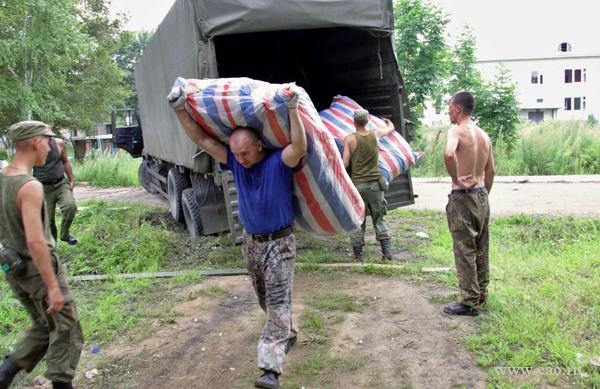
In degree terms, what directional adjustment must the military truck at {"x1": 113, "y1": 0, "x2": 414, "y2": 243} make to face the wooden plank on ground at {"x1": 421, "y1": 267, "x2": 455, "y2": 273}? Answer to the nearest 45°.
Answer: approximately 180°

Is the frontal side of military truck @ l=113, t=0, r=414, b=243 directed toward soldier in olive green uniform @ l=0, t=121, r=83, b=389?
no

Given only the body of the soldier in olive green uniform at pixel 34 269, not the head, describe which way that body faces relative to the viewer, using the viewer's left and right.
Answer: facing away from the viewer and to the right of the viewer

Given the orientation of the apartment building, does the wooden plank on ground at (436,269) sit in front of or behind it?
in front

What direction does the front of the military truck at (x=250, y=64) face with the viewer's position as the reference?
facing away from the viewer and to the left of the viewer

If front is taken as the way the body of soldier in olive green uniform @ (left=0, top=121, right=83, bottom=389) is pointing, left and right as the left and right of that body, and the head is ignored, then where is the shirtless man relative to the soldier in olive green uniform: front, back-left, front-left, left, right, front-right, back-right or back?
front-right

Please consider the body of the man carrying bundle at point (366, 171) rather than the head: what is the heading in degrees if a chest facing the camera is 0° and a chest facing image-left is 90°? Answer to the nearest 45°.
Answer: approximately 180°

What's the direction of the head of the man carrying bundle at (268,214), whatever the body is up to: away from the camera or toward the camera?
toward the camera

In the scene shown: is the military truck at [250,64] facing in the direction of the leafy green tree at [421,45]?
no

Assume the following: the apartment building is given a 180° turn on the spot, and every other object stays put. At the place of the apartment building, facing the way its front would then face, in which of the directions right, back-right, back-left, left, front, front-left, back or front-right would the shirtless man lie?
back

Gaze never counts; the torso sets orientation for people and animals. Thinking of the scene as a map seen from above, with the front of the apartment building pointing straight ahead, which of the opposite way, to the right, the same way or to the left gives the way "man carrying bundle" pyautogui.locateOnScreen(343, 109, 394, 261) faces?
the opposite way

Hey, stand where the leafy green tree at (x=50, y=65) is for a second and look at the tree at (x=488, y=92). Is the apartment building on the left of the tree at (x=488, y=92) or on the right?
left

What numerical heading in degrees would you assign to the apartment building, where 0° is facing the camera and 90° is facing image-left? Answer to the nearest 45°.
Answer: approximately 0°

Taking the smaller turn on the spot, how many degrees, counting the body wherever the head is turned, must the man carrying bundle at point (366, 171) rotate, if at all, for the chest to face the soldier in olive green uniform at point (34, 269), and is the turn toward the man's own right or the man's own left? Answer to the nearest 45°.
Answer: approximately 135° to the man's own left
